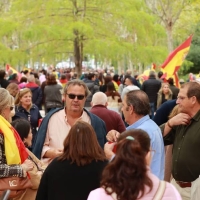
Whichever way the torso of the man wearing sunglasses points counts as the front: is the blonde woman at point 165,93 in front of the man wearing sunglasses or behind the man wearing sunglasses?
behind

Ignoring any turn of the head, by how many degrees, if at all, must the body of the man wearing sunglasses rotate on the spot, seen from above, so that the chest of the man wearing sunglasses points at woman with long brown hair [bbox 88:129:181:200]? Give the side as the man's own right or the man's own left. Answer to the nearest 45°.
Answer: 0° — they already face them

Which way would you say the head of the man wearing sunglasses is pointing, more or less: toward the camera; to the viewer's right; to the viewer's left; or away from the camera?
toward the camera

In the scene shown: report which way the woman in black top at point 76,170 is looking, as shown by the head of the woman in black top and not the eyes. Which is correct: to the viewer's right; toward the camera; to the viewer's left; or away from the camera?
away from the camera

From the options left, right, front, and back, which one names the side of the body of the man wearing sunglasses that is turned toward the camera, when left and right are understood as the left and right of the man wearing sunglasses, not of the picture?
front

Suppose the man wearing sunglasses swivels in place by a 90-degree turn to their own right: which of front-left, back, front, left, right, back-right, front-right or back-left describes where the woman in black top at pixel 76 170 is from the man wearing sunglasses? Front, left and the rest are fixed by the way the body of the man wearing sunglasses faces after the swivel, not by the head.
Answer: left
